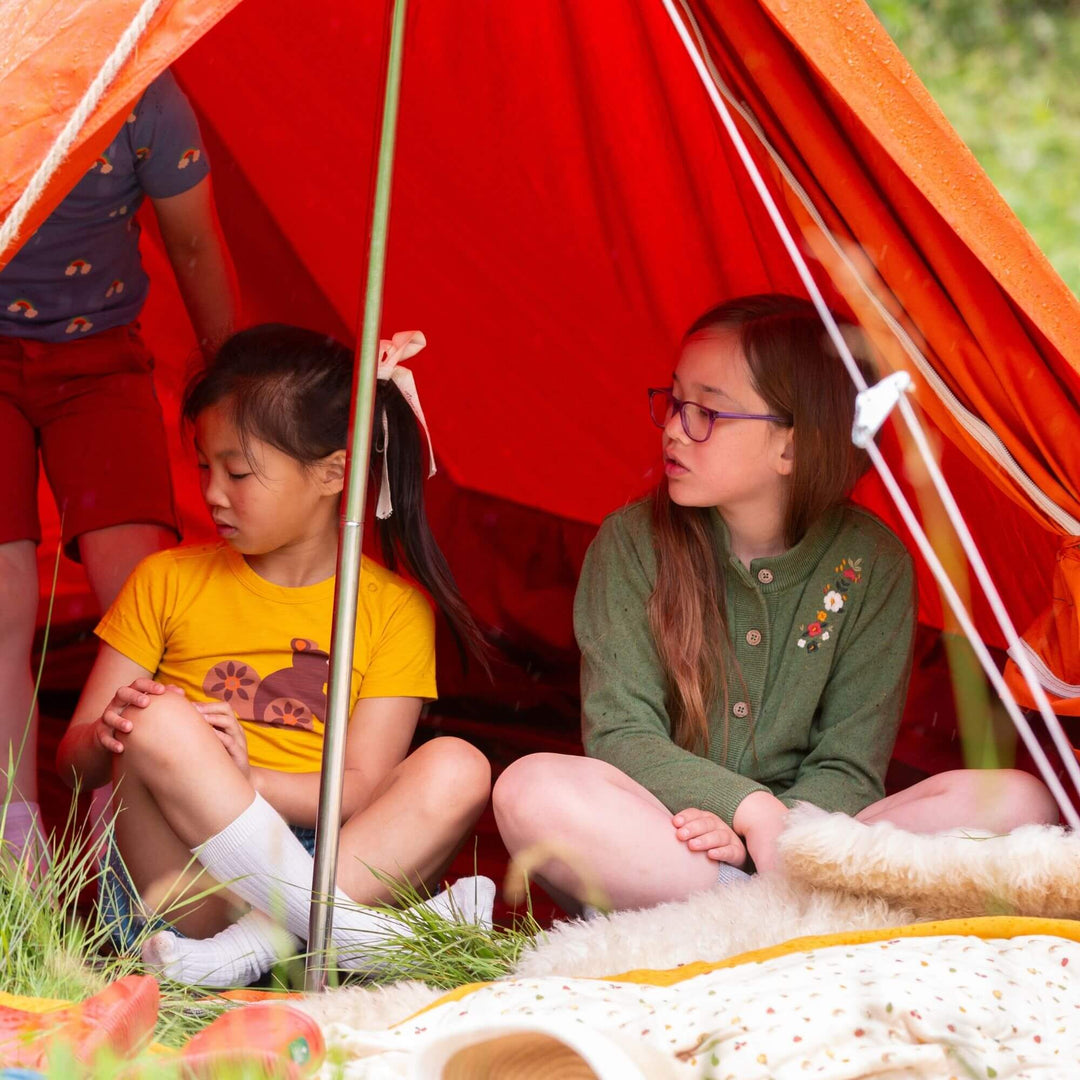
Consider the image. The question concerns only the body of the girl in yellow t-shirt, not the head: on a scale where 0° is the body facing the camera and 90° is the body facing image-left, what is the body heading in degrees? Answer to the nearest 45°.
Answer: approximately 0°

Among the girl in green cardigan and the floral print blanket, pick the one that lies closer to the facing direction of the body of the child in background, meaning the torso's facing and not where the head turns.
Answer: the floral print blanket

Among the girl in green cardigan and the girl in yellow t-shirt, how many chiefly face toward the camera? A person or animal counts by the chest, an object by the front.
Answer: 2

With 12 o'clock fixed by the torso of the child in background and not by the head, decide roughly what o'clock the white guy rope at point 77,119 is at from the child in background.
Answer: The white guy rope is roughly at 12 o'clock from the child in background.

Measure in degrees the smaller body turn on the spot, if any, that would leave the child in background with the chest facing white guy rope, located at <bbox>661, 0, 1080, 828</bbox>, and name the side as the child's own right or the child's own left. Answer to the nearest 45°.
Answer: approximately 45° to the child's own left

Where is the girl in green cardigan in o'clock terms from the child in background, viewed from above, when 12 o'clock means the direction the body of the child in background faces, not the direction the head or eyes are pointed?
The girl in green cardigan is roughly at 10 o'clock from the child in background.

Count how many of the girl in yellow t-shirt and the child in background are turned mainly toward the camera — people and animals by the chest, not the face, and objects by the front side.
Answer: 2
